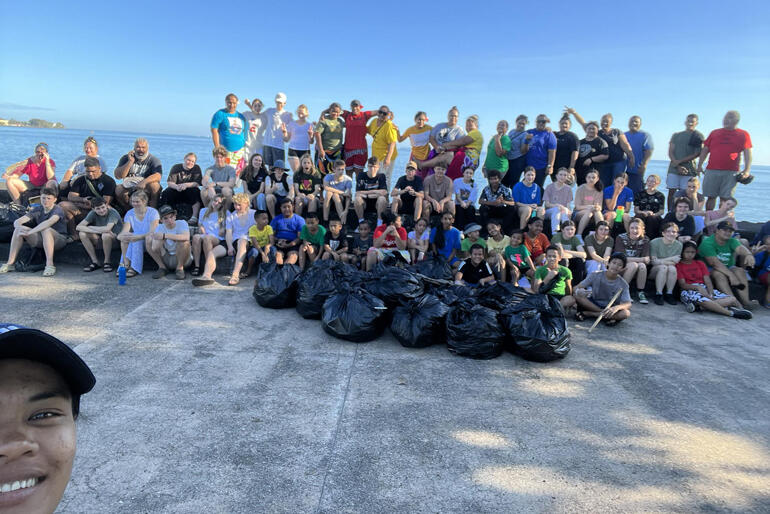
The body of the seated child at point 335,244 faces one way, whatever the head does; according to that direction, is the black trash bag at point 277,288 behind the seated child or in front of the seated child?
in front

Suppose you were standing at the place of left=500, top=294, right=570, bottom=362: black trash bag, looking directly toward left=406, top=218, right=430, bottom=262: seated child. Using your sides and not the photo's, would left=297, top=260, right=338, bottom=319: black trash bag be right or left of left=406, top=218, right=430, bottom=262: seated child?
left

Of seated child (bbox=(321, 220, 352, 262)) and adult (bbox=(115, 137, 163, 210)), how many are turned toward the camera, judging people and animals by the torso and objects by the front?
2

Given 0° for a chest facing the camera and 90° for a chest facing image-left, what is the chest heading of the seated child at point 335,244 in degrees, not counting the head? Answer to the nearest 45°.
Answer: approximately 0°

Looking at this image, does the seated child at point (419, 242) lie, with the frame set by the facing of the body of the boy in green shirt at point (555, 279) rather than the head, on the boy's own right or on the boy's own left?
on the boy's own right

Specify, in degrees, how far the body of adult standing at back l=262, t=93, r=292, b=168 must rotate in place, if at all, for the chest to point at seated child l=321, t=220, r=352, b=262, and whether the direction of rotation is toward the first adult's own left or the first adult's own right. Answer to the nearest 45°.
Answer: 0° — they already face them

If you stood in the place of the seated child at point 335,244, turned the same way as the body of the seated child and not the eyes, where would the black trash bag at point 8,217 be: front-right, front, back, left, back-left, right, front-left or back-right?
right

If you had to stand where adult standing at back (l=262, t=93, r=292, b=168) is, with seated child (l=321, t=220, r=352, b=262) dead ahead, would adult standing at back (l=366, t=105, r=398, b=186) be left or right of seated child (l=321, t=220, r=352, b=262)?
left

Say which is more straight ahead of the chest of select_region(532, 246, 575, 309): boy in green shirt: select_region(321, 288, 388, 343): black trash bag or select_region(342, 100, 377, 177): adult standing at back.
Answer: the black trash bag

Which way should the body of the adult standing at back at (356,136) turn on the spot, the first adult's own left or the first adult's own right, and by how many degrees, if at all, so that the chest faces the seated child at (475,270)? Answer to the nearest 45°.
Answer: approximately 45° to the first adult's own left

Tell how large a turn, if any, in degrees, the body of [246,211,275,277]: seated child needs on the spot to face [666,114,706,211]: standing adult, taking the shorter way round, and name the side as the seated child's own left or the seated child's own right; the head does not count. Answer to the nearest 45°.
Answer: approximately 90° to the seated child's own left

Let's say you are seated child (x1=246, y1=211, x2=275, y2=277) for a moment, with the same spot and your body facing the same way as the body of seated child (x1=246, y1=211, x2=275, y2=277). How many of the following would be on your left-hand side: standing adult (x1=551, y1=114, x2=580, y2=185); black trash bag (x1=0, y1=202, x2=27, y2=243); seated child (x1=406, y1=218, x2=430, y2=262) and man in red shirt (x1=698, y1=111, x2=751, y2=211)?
3
